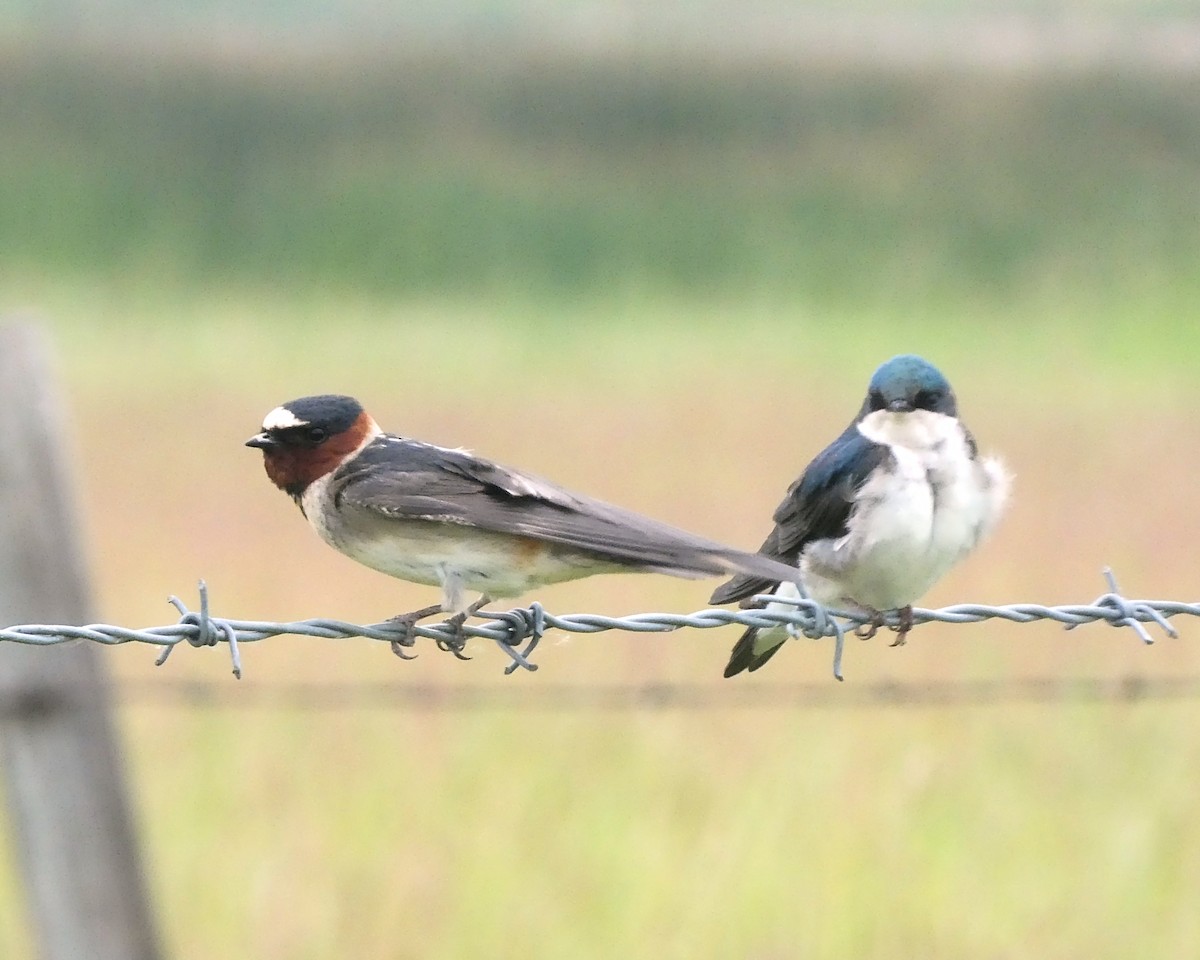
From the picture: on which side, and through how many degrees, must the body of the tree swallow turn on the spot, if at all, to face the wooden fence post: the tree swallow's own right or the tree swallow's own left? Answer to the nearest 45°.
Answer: approximately 135° to the tree swallow's own right

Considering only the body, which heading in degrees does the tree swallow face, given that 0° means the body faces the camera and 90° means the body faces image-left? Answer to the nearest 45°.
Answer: approximately 315°
